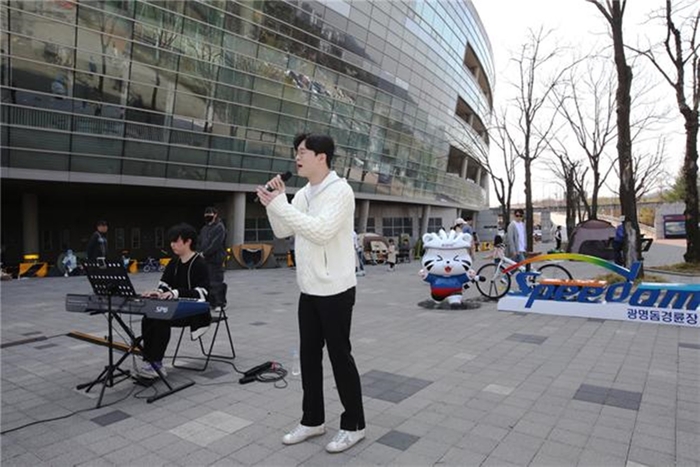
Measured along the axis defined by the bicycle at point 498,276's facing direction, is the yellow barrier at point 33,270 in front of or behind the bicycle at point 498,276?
in front

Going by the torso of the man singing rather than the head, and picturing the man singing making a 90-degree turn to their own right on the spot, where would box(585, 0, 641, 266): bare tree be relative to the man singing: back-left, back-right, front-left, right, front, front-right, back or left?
right

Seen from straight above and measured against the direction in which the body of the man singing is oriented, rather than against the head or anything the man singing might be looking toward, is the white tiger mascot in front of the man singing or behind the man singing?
behind

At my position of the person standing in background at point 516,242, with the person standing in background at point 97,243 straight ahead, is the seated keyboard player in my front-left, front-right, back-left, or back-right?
front-left

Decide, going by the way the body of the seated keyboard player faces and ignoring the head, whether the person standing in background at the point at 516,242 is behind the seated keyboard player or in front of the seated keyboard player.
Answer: behind

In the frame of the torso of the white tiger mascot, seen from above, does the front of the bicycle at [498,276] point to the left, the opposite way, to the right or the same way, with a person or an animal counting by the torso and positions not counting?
to the right

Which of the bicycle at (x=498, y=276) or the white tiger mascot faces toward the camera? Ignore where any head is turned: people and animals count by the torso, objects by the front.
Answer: the white tiger mascot

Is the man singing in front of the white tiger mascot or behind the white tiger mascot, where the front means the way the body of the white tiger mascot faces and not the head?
in front

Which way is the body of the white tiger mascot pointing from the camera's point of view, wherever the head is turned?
toward the camera

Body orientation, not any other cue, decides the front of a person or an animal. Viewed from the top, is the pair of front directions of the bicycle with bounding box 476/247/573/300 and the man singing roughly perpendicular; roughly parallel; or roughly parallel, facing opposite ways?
roughly perpendicular

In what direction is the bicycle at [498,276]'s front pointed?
to the viewer's left

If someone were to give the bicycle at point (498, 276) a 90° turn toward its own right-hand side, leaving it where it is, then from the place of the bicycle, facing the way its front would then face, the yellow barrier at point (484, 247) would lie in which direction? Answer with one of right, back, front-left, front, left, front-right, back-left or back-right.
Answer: front

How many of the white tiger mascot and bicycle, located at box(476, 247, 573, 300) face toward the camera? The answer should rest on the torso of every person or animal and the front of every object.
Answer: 1

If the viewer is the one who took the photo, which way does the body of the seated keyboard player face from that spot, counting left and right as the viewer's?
facing the viewer and to the left of the viewer

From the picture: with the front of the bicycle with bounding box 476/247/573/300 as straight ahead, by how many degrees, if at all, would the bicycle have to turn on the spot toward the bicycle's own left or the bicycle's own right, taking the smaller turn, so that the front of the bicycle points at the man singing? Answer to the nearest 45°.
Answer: approximately 90° to the bicycle's own left

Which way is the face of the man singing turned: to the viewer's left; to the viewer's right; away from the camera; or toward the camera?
to the viewer's left
